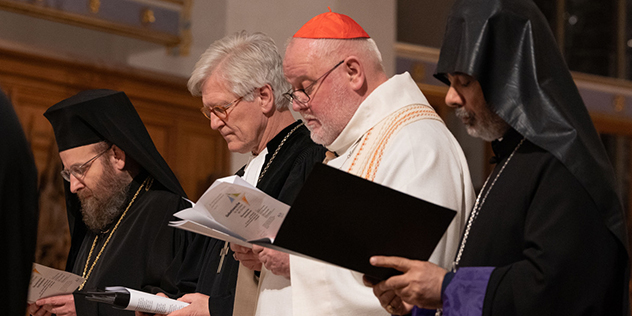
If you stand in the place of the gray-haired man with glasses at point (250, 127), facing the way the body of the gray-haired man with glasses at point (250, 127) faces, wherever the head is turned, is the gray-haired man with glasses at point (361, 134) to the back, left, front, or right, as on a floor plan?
left

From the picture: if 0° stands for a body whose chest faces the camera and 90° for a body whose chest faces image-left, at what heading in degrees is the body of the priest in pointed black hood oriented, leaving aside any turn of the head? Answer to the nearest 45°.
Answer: approximately 90°

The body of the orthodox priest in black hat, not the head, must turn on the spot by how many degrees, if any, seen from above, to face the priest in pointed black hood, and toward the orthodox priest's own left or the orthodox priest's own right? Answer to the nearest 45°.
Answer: approximately 90° to the orthodox priest's own left

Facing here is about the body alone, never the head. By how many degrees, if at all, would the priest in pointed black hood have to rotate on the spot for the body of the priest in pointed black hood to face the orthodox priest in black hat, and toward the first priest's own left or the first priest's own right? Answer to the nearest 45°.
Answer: approximately 45° to the first priest's own right

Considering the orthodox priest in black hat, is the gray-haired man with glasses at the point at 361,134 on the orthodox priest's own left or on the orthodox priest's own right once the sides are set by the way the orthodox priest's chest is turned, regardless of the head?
on the orthodox priest's own left

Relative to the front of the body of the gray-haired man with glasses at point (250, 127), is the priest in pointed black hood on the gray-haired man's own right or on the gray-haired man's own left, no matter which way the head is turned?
on the gray-haired man's own left

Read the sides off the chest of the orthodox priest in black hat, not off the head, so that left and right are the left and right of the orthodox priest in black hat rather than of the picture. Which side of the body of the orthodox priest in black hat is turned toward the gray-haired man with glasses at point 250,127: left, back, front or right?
left

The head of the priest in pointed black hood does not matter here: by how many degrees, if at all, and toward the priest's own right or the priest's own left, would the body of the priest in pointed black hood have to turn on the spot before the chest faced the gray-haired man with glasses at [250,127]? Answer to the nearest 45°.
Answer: approximately 45° to the priest's own right

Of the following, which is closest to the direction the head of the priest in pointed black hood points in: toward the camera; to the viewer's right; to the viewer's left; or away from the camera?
to the viewer's left

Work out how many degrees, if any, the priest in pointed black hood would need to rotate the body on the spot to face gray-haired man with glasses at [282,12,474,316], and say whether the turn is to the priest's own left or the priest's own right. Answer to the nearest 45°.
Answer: approximately 45° to the priest's own right

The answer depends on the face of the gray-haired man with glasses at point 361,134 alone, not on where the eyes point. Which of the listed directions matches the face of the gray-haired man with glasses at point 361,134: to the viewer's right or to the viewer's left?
to the viewer's left

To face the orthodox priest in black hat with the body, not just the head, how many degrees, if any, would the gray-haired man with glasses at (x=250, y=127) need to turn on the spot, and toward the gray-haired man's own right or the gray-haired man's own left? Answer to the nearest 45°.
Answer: approximately 90° to the gray-haired man's own right
